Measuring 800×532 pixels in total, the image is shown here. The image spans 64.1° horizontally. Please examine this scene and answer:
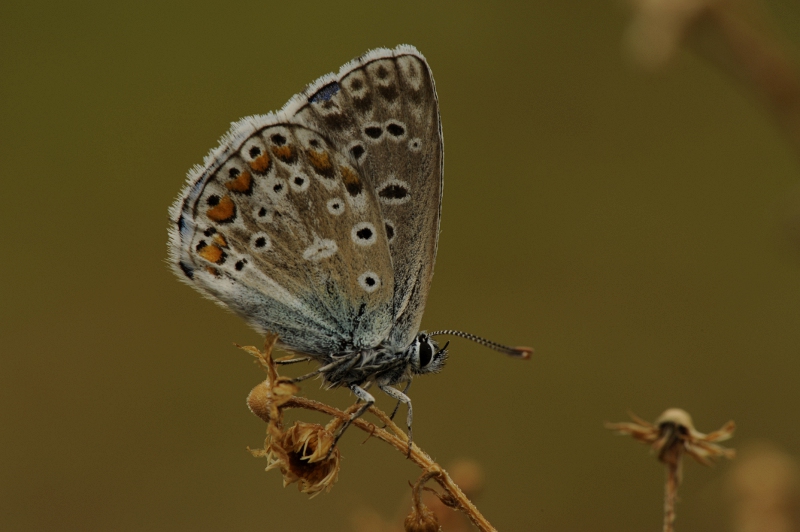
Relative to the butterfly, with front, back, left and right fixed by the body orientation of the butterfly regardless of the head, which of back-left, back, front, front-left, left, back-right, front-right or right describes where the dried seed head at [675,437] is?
front-right

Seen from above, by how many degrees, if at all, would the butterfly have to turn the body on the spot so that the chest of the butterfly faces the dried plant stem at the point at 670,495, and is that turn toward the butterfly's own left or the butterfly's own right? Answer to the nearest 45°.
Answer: approximately 45° to the butterfly's own right

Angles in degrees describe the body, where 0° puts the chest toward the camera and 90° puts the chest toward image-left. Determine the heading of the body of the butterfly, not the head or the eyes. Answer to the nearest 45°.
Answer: approximately 270°
